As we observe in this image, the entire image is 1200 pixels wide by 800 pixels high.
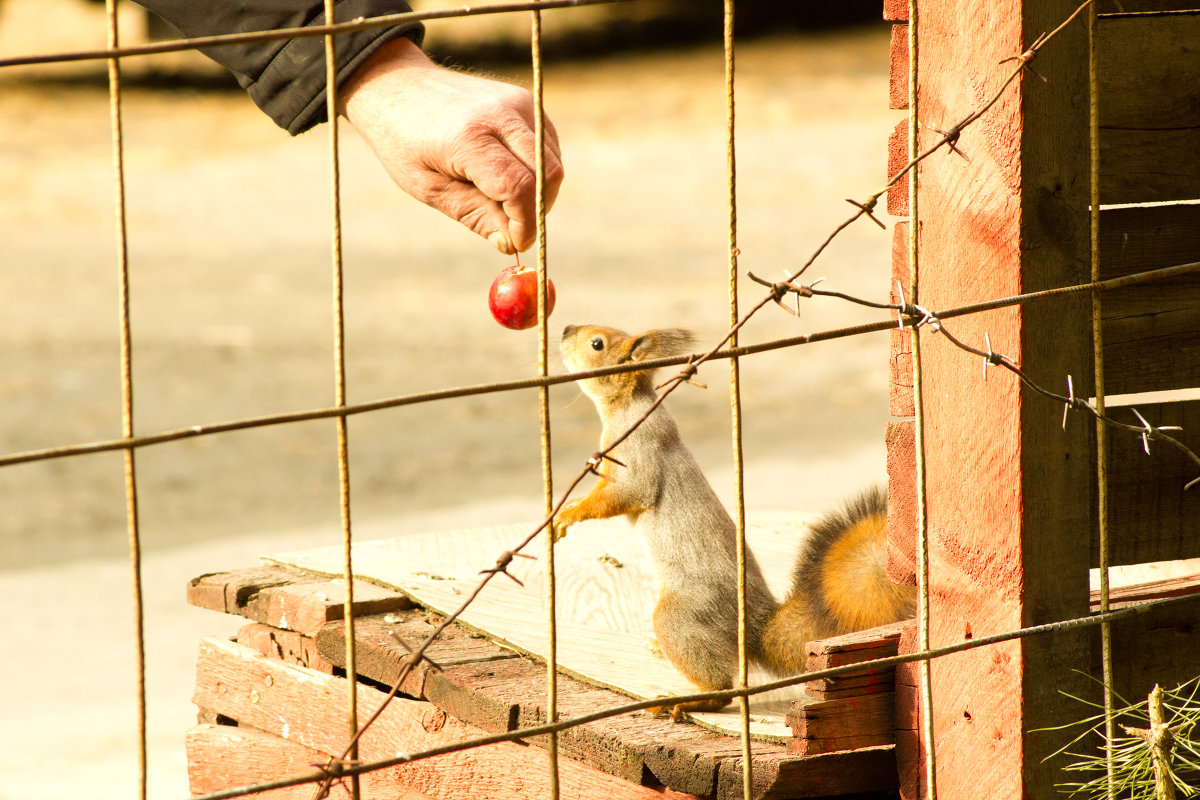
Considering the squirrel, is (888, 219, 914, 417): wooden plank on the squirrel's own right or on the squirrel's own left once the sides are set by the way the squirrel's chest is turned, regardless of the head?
on the squirrel's own left

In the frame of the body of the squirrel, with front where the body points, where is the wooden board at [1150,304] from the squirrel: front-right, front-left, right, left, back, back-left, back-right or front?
back-left

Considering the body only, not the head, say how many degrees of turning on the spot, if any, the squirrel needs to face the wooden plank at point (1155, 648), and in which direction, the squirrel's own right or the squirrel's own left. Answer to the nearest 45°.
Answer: approximately 135° to the squirrel's own left

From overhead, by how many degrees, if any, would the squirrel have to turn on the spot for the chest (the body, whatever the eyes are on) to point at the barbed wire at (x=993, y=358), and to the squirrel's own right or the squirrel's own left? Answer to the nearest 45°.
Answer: approximately 135° to the squirrel's own left

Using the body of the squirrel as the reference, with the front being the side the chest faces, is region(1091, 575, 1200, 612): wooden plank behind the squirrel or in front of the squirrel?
behind

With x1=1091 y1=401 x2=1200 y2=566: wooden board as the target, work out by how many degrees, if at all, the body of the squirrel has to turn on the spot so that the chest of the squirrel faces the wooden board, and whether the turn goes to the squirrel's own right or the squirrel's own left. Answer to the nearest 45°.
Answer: approximately 135° to the squirrel's own left

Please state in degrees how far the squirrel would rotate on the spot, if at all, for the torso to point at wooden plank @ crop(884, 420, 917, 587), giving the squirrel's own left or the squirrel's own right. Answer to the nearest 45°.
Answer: approximately 135° to the squirrel's own left

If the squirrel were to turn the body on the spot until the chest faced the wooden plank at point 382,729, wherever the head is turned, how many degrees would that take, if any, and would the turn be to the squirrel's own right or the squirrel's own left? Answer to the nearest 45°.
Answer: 0° — it already faces it

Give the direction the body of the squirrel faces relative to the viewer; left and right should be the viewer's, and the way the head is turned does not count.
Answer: facing to the left of the viewer
